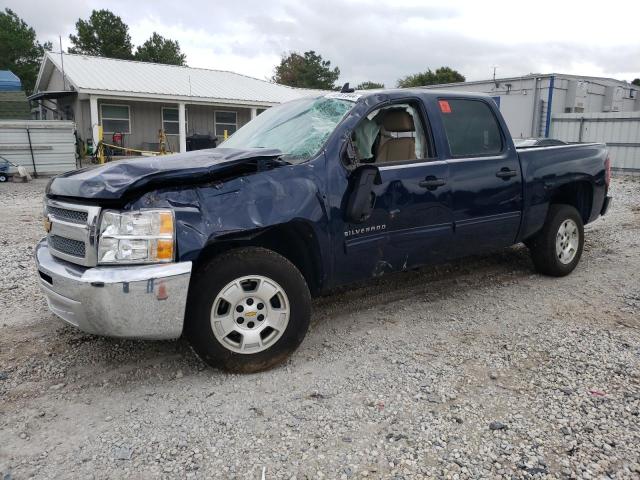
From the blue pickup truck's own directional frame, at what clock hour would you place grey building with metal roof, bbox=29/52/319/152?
The grey building with metal roof is roughly at 4 o'clock from the blue pickup truck.

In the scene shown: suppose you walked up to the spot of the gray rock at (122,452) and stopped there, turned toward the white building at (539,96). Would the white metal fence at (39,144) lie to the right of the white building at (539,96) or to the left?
left

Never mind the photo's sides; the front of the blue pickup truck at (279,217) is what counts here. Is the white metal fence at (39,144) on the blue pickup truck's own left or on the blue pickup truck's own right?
on the blue pickup truck's own right

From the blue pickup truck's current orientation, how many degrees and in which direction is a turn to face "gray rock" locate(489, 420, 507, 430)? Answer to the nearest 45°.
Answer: approximately 90° to its left

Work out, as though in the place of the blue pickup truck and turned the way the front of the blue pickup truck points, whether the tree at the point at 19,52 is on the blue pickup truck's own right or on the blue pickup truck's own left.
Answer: on the blue pickup truck's own right

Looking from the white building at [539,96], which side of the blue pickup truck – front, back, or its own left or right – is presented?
back

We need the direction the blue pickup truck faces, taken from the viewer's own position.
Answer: facing the viewer and to the left of the viewer

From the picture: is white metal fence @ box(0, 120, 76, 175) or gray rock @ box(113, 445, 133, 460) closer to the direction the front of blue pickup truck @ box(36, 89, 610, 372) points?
the gray rock

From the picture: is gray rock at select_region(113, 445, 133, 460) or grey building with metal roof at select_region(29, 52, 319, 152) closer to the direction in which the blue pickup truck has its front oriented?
the gray rock
